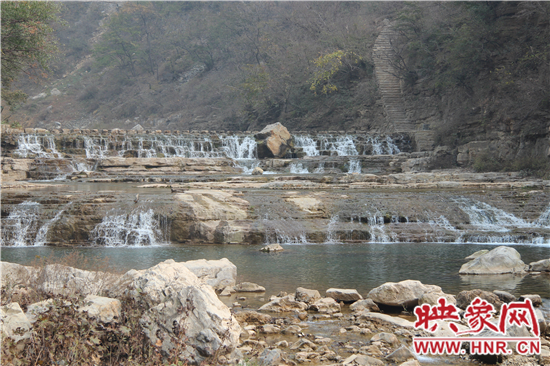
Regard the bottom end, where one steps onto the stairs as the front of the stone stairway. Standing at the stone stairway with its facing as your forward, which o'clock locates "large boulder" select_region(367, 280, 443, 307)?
The large boulder is roughly at 12 o'clock from the stone stairway.

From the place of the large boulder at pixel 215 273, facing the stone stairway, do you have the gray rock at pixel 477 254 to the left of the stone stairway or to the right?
right

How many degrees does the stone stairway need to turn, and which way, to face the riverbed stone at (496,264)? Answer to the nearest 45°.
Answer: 0° — it already faces it

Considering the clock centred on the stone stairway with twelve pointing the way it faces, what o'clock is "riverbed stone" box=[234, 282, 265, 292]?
The riverbed stone is roughly at 12 o'clock from the stone stairway.

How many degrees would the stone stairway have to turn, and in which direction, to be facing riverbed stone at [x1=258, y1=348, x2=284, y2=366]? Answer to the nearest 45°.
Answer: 0° — it already faces it

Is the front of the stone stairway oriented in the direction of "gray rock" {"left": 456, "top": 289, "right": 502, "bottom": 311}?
yes

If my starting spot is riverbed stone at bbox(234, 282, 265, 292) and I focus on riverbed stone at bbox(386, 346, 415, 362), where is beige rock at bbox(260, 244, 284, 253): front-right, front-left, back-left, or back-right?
back-left

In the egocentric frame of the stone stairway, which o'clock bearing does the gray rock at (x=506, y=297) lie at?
The gray rock is roughly at 12 o'clock from the stone stairway.

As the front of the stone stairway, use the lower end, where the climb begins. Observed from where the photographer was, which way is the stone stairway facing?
facing the viewer

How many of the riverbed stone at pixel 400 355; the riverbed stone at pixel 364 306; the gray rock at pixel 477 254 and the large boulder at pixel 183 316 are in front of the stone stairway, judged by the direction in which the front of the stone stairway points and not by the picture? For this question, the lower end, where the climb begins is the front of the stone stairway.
4

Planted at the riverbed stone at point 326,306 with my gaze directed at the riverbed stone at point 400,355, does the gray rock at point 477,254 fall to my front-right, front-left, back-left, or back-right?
back-left

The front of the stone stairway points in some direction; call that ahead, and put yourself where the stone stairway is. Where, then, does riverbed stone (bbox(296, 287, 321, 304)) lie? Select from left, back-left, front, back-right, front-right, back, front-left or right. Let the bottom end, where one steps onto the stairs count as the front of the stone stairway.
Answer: front

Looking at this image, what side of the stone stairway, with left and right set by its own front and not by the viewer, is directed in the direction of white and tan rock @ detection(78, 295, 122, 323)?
front

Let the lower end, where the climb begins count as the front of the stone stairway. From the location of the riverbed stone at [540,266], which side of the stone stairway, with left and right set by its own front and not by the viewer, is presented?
front

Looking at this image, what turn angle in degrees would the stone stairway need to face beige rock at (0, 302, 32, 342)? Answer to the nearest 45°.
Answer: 0° — it already faces it

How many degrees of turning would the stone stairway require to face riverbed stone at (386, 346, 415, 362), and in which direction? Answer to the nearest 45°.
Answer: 0° — it already faces it

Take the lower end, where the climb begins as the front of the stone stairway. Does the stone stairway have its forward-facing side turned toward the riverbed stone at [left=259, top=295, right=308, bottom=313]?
yes
